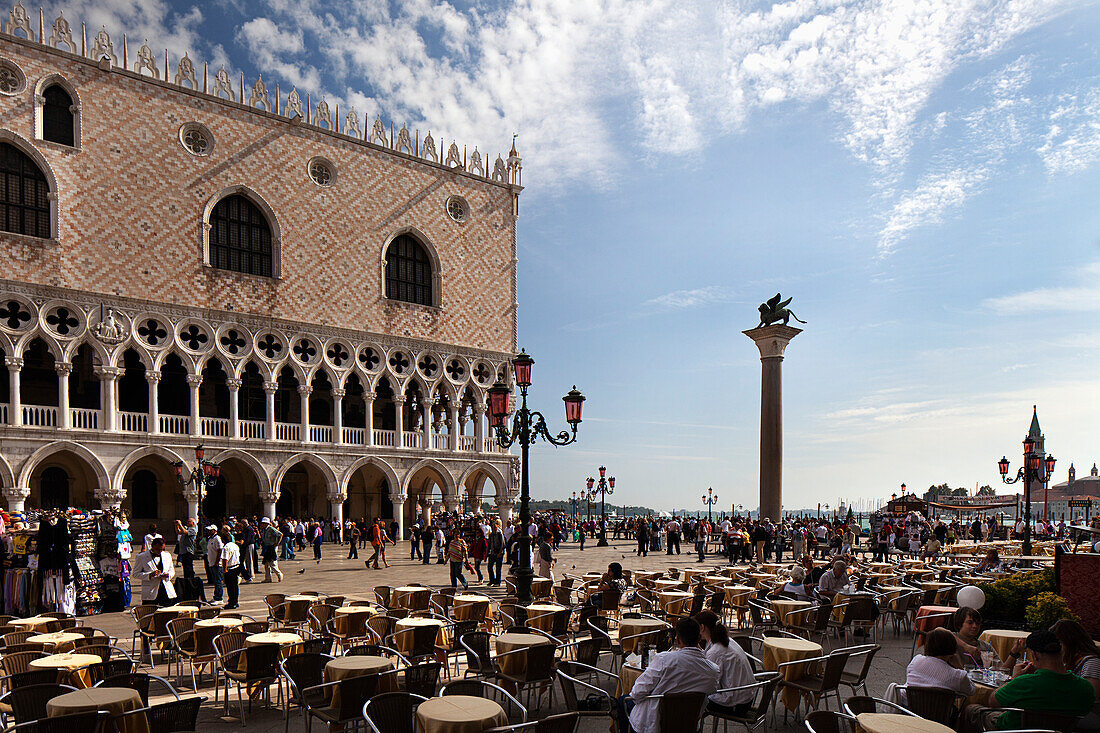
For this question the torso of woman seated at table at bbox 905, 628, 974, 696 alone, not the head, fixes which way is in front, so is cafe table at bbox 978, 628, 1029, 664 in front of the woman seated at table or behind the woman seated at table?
in front

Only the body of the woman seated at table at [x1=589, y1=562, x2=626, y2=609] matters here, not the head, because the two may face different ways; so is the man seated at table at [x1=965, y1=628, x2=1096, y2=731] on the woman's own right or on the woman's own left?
on the woman's own left

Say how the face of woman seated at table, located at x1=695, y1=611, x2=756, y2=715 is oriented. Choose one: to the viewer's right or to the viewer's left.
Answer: to the viewer's left

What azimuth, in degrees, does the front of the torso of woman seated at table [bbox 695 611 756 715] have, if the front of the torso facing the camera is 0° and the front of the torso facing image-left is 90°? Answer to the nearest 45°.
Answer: approximately 135°
